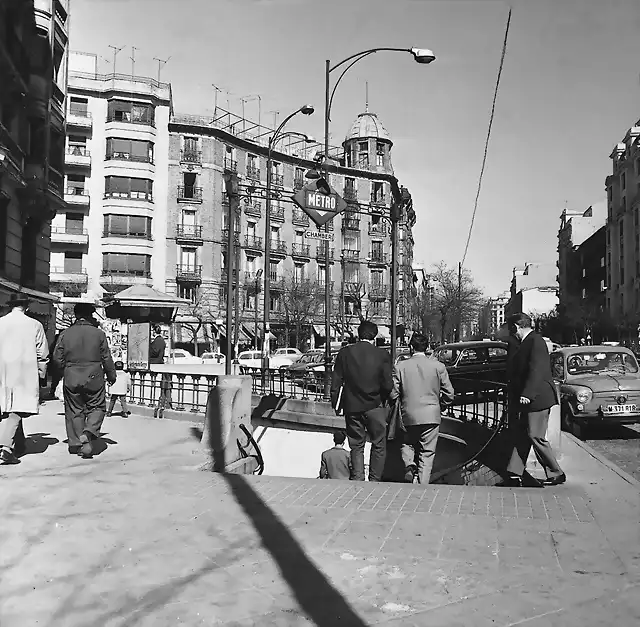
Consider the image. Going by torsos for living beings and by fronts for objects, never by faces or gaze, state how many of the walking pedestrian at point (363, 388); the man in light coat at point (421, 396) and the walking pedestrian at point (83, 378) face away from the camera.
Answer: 3

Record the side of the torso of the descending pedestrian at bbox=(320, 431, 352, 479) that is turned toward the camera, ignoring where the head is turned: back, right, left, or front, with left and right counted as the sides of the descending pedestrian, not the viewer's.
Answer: back

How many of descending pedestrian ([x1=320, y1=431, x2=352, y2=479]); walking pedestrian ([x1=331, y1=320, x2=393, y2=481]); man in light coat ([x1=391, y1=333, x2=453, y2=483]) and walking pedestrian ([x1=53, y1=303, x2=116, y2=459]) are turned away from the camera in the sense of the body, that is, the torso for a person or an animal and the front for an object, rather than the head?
4

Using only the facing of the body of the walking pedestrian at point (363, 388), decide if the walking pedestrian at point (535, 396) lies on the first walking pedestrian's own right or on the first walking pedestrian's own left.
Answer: on the first walking pedestrian's own right

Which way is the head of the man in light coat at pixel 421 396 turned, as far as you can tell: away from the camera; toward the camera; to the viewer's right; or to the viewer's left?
away from the camera

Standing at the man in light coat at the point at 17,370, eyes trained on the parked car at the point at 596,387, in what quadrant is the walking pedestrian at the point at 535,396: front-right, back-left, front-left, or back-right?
front-right

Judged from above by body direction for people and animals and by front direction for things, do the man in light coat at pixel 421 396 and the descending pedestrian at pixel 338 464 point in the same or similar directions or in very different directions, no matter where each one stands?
same or similar directions

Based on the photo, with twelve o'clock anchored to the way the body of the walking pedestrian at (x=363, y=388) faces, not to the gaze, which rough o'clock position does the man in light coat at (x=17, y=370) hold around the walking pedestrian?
The man in light coat is roughly at 9 o'clock from the walking pedestrian.

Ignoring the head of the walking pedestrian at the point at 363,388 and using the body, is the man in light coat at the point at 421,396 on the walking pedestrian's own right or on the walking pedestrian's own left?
on the walking pedestrian's own right

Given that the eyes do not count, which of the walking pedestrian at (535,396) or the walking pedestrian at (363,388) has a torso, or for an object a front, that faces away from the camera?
the walking pedestrian at (363,388)

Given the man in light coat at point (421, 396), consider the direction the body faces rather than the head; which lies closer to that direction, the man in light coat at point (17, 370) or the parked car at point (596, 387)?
the parked car

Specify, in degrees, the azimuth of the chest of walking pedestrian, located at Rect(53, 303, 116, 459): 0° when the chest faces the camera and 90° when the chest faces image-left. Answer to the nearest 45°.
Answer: approximately 180°

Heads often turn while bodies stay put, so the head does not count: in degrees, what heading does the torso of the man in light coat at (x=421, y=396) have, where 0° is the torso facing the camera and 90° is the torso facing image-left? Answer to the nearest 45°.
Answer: approximately 180°

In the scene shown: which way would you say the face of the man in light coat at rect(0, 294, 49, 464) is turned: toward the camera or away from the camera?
away from the camera
